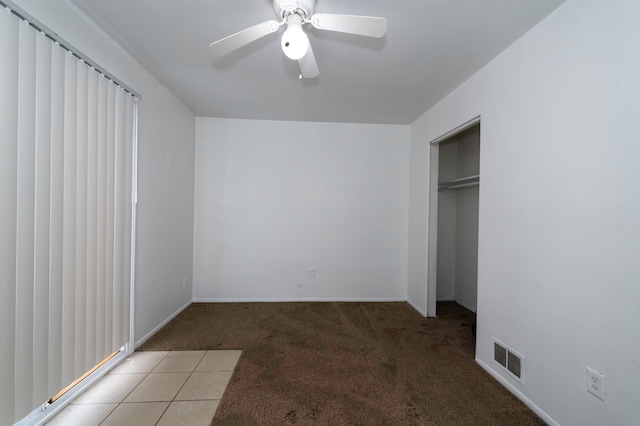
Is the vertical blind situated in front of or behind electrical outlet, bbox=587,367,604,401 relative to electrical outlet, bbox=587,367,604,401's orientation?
in front

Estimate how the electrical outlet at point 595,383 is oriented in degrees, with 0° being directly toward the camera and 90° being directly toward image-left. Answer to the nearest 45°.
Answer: approximately 45°

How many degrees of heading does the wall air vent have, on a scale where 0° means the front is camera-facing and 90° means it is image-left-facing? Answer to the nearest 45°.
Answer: approximately 45°

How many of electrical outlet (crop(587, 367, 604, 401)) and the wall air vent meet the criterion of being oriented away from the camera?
0

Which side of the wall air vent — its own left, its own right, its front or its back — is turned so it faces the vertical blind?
front

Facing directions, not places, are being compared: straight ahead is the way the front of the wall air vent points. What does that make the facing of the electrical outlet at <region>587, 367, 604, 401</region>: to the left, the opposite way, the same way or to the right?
the same way
